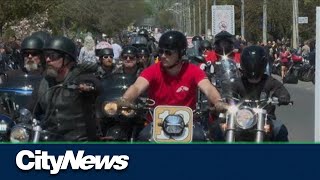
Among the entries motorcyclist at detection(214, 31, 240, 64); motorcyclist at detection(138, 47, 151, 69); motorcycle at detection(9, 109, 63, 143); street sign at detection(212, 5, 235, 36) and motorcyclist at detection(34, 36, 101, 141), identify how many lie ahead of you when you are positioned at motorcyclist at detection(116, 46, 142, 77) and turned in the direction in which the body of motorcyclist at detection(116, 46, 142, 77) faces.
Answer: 2

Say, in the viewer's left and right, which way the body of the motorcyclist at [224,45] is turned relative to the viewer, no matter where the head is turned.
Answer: facing the viewer

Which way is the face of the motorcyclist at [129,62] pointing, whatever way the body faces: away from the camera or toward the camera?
toward the camera

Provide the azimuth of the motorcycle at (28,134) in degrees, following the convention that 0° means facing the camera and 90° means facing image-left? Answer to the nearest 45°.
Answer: approximately 45°

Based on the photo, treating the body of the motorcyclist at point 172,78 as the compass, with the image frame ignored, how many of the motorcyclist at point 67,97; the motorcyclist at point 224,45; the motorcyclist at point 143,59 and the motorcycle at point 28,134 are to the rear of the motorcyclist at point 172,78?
2

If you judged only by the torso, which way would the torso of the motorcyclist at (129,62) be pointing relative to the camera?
toward the camera

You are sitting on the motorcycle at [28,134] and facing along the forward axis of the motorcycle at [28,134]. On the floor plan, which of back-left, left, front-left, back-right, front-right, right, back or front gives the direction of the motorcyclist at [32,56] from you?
back-right

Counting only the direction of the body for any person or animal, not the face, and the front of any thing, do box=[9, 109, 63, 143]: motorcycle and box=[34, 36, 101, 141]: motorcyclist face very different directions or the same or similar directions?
same or similar directions

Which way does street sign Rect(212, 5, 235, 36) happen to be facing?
toward the camera

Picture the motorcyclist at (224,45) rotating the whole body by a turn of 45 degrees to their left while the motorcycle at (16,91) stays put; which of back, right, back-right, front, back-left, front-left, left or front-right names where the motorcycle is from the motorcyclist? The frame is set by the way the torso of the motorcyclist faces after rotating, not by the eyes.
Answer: right

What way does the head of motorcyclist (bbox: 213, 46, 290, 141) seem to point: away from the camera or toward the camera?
toward the camera

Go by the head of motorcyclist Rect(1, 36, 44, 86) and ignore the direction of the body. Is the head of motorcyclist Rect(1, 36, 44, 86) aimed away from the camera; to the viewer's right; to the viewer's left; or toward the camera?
toward the camera
